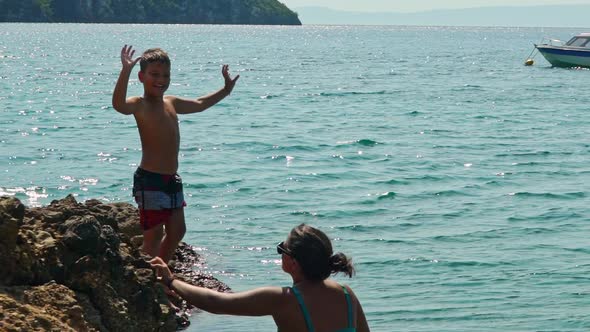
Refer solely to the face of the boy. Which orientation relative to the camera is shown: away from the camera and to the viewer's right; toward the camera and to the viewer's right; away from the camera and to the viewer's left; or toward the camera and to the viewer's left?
toward the camera and to the viewer's right

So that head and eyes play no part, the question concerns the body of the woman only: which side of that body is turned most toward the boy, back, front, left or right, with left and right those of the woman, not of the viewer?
front

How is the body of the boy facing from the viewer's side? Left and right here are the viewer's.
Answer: facing the viewer and to the right of the viewer

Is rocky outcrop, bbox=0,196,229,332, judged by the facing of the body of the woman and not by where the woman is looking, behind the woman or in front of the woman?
in front

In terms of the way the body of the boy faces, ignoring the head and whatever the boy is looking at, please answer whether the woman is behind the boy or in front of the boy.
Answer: in front

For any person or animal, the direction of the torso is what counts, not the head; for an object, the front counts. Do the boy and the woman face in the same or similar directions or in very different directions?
very different directions

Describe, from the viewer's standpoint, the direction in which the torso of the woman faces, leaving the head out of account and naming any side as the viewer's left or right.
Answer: facing away from the viewer and to the left of the viewer
